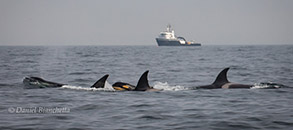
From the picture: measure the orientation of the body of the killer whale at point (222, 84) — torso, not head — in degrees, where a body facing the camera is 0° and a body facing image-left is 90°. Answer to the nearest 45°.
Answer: approximately 90°

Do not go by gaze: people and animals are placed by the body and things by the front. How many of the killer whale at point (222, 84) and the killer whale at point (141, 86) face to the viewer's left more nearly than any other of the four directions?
2

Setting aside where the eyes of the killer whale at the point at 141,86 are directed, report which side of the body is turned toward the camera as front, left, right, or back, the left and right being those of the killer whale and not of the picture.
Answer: left

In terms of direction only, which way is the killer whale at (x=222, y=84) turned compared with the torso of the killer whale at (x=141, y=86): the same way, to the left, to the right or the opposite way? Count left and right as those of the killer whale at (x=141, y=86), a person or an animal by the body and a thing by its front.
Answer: the same way

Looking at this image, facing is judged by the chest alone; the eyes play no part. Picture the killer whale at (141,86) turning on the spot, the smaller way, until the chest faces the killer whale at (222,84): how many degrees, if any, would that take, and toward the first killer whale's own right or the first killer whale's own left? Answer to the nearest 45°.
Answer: approximately 180°
